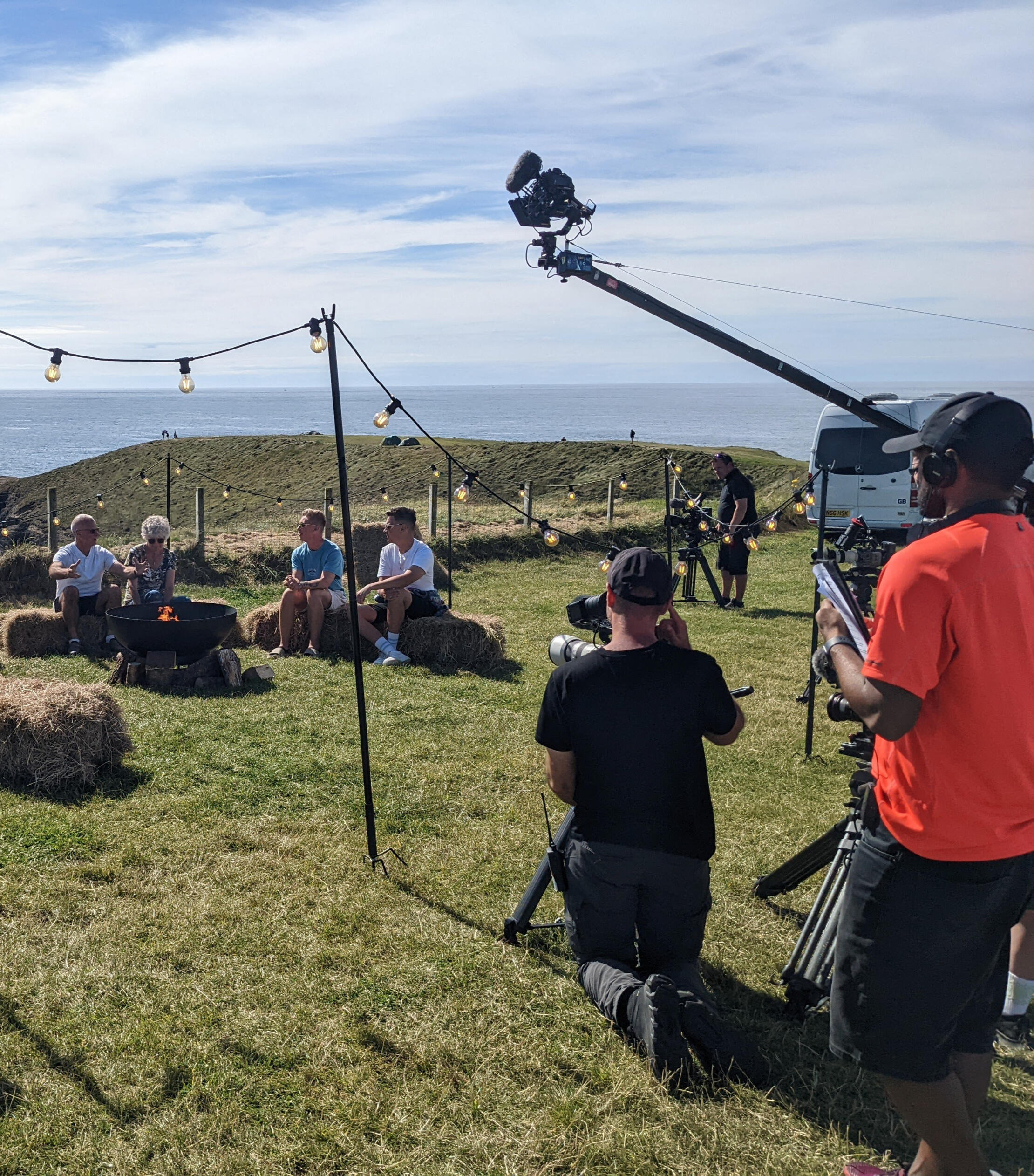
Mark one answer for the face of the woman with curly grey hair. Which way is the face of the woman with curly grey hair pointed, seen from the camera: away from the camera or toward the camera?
toward the camera

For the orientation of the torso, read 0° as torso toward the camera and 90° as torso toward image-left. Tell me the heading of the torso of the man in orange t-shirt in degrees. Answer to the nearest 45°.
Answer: approximately 135°

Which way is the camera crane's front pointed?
to the viewer's left

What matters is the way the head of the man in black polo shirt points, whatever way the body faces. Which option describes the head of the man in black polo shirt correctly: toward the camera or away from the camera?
toward the camera

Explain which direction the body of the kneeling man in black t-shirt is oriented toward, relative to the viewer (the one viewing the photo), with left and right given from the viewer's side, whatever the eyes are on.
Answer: facing away from the viewer

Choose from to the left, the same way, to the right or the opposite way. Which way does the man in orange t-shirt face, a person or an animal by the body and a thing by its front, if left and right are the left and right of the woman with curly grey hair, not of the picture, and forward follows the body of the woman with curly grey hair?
the opposite way

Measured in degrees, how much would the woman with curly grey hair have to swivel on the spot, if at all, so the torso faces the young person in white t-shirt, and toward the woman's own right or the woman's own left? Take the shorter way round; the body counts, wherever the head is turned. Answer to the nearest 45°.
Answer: approximately 90° to the woman's own left

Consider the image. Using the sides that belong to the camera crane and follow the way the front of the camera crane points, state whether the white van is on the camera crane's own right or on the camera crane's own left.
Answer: on the camera crane's own right

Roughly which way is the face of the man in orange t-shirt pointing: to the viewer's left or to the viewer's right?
to the viewer's left

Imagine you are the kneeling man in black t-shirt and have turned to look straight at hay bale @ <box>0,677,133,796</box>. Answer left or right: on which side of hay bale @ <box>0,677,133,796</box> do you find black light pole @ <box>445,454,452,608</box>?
right

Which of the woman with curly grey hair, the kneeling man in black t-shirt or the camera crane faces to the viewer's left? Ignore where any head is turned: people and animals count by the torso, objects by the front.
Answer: the camera crane

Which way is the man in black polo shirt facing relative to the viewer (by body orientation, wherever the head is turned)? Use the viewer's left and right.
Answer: facing to the left of the viewer
